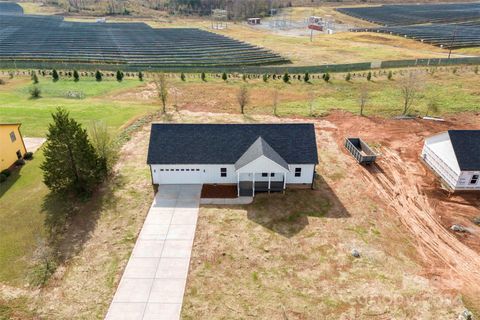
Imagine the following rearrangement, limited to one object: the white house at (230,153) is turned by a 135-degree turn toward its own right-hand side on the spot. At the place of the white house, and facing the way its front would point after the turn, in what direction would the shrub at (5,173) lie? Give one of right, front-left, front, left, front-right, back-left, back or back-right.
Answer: front-left

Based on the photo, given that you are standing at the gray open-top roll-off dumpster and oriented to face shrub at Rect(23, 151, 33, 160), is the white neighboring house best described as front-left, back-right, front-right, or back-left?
back-left

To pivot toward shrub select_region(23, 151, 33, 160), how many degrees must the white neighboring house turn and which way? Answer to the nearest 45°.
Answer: approximately 45° to its right

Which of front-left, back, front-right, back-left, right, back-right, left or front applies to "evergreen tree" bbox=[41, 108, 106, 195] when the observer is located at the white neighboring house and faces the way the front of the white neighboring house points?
front-right

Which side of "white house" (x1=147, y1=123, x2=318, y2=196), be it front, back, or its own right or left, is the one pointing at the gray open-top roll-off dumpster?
left

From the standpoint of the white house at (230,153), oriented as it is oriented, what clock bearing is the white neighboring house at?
The white neighboring house is roughly at 9 o'clock from the white house.

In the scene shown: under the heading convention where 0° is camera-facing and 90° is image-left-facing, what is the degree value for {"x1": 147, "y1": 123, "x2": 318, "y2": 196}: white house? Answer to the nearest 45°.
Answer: approximately 0°

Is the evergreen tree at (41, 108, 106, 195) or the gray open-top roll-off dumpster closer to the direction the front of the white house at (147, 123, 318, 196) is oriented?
the evergreen tree

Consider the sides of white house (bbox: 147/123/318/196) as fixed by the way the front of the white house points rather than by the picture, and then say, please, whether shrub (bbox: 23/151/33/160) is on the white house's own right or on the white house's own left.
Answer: on the white house's own right

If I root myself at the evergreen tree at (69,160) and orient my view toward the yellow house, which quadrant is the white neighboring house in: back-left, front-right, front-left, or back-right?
back-right

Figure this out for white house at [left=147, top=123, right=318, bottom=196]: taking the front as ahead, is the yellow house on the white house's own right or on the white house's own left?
on the white house's own right
